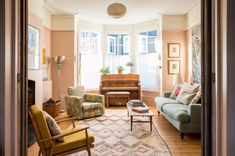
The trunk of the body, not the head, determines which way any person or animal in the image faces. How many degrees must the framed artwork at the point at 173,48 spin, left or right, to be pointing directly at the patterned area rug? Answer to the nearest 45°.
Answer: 0° — it already faces it

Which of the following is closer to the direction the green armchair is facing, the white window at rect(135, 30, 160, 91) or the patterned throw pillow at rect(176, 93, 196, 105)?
the patterned throw pillow

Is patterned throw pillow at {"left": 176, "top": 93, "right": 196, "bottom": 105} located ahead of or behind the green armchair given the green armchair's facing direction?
ahead

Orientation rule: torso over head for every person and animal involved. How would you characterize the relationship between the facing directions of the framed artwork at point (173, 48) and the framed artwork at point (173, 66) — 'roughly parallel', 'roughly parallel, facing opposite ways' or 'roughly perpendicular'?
roughly parallel

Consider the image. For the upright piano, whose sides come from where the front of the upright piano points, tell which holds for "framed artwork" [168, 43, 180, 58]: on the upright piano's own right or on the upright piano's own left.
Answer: on the upright piano's own left

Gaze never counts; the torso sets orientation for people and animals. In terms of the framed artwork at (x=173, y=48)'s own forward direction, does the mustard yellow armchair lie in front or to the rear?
in front

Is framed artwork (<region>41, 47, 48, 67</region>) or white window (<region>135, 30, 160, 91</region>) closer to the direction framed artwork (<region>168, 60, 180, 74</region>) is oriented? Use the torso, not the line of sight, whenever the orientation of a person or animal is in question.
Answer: the framed artwork

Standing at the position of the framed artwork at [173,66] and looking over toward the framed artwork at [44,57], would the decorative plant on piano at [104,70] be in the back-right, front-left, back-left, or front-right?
front-right

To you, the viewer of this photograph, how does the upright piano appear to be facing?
facing the viewer

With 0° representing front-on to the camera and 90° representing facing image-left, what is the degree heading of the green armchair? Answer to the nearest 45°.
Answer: approximately 315°
